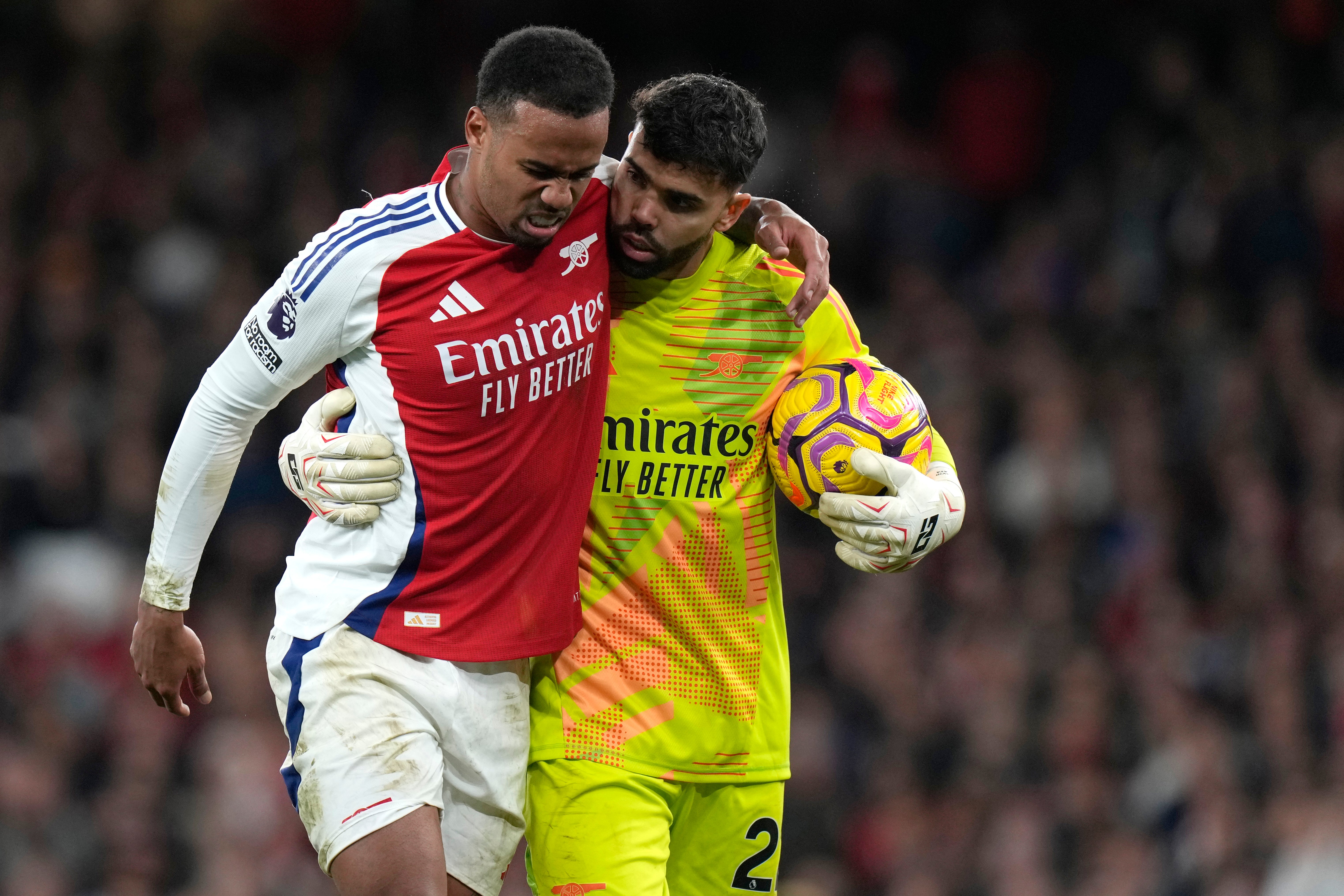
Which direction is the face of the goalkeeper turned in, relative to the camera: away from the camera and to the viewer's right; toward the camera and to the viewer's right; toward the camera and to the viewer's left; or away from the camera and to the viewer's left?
toward the camera and to the viewer's left

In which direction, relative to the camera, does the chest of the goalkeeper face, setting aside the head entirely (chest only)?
toward the camera

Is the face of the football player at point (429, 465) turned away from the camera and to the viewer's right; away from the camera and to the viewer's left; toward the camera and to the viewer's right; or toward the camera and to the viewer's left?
toward the camera and to the viewer's right

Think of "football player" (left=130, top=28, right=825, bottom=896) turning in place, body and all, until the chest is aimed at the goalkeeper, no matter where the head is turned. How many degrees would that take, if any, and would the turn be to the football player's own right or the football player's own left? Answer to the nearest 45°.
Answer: approximately 90° to the football player's own left

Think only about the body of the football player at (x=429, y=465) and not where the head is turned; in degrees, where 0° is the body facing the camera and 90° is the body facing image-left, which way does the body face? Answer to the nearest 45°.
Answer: approximately 315°

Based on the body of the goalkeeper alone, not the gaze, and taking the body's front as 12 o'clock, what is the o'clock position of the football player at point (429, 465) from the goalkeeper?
The football player is roughly at 2 o'clock from the goalkeeper.

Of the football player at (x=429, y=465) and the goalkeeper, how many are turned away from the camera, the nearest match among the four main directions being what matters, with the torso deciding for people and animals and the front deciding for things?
0
